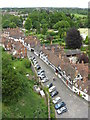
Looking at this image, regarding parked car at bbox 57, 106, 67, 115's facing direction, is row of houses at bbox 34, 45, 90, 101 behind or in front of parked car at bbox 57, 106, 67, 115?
behind

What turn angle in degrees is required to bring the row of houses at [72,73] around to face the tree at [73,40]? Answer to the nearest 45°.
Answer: approximately 135° to its right

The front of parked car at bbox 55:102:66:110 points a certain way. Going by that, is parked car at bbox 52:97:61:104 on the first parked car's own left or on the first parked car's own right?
on the first parked car's own right

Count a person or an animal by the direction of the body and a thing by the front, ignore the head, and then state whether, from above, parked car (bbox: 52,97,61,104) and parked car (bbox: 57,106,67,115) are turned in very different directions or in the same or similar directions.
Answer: same or similar directions

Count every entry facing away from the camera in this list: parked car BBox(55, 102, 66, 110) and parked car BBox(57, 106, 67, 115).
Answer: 0

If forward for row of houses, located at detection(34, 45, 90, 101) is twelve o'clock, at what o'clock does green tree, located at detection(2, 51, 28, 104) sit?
The green tree is roughly at 12 o'clock from the row of houses.

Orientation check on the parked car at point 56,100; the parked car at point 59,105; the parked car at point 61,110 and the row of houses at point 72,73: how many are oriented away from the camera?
0

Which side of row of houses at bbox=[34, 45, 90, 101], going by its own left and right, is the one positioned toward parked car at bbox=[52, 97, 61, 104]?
front

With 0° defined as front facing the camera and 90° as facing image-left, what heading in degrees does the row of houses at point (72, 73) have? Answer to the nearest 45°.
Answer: approximately 45°

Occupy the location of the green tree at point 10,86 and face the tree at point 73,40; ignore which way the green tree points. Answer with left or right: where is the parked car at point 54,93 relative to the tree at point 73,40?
right

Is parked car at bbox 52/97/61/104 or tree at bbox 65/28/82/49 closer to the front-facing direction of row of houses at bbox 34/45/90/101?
the parked car

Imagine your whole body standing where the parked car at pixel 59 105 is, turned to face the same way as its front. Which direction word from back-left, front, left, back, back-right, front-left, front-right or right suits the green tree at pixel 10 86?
front-right
